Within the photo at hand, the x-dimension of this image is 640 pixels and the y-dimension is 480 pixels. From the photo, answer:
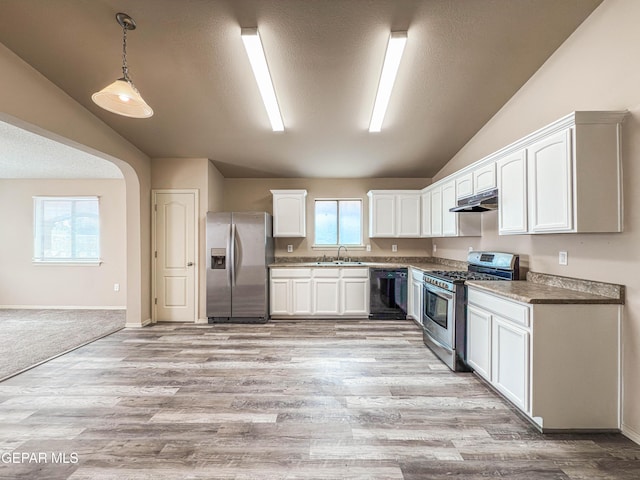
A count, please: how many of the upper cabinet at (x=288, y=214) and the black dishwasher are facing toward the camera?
2

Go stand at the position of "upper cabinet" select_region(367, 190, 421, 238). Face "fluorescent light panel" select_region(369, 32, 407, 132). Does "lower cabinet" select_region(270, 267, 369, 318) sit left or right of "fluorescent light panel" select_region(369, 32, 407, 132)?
right

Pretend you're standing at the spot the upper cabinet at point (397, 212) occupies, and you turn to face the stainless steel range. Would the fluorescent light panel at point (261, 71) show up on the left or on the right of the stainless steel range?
right

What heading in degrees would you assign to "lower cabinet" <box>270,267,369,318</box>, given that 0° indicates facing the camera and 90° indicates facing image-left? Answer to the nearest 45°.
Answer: approximately 0°

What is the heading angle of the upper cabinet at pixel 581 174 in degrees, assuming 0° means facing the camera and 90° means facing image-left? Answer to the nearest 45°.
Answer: approximately 45°
